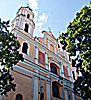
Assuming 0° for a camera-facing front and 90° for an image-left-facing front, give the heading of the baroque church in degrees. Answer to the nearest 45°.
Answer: approximately 315°
